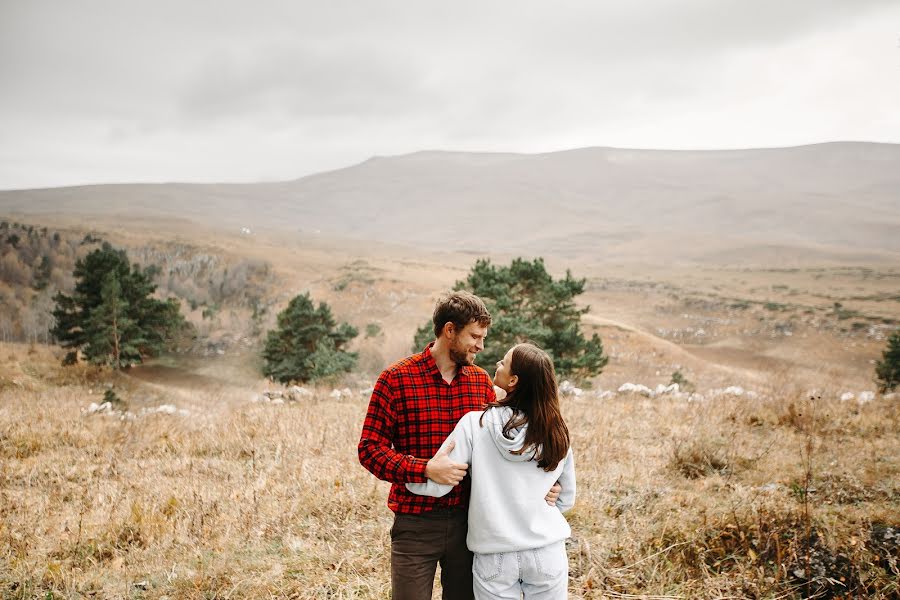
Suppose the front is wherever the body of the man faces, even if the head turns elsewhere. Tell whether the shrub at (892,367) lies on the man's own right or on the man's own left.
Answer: on the man's own left

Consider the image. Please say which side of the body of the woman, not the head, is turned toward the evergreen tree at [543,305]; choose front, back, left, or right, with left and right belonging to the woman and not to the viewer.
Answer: front

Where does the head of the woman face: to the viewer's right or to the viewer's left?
to the viewer's left

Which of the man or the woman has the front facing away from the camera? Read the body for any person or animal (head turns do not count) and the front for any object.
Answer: the woman

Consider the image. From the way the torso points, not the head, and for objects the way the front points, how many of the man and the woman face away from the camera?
1

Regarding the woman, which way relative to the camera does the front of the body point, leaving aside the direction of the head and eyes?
away from the camera
